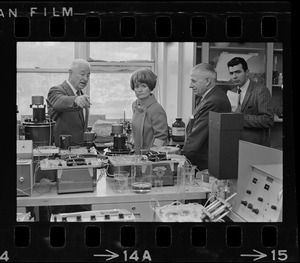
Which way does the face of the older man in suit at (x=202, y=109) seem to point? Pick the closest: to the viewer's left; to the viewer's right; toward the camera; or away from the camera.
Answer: to the viewer's left

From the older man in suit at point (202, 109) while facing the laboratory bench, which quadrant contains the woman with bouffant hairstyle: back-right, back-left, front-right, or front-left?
front-right

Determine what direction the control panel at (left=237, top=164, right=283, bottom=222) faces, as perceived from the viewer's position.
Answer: facing the viewer and to the left of the viewer

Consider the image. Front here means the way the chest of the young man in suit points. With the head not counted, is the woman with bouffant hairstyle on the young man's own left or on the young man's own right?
on the young man's own right

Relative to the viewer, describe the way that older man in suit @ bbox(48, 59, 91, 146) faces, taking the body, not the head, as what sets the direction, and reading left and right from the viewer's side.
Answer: facing the viewer and to the right of the viewer

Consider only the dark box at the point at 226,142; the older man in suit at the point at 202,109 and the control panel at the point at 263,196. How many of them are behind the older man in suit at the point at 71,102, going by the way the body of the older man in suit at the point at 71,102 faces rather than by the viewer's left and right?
0

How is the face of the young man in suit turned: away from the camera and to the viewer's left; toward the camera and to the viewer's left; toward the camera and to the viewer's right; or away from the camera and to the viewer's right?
toward the camera and to the viewer's left

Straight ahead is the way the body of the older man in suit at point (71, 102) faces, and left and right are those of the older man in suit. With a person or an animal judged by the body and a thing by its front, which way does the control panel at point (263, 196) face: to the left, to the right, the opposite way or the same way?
to the right

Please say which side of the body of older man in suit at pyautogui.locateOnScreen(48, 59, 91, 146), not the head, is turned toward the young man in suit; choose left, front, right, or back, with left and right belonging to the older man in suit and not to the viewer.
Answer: front

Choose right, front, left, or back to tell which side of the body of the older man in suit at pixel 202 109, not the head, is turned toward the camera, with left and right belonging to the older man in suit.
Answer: left

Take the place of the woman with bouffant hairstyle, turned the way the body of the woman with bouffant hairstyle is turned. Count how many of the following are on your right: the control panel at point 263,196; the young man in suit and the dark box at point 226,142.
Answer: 0

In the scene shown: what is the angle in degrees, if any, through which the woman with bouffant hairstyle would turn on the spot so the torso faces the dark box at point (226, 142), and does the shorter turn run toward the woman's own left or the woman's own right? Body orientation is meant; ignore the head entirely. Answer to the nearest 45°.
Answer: approximately 90° to the woman's own left

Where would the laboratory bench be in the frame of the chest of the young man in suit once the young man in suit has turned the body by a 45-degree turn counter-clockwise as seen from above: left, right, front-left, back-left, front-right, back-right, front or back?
right

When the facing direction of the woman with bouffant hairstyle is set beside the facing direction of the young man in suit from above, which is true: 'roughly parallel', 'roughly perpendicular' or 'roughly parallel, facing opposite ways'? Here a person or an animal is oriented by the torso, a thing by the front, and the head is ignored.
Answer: roughly parallel

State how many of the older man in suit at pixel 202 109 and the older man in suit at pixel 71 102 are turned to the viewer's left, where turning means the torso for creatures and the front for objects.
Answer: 1

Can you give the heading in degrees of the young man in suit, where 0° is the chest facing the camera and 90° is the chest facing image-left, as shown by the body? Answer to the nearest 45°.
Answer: approximately 45°
